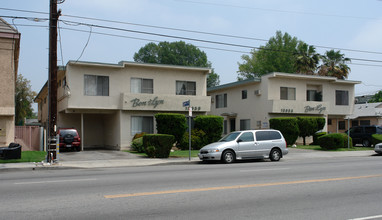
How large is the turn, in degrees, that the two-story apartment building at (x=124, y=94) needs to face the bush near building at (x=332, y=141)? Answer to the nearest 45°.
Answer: approximately 90° to its left

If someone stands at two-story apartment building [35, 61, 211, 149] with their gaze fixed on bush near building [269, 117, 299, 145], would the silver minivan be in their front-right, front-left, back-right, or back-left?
front-right

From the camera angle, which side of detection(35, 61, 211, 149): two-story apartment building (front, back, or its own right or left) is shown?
front

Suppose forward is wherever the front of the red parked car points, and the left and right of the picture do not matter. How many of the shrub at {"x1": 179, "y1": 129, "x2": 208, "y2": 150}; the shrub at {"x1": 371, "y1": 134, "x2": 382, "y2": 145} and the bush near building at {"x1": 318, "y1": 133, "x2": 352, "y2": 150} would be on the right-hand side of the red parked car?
3

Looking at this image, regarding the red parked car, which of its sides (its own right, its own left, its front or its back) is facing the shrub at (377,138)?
right

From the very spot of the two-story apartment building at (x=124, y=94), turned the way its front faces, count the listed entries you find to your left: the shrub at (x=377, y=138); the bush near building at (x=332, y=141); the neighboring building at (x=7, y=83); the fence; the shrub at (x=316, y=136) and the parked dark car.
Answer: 4

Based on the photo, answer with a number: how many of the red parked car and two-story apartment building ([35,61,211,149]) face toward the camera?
1

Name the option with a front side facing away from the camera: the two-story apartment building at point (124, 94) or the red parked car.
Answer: the red parked car

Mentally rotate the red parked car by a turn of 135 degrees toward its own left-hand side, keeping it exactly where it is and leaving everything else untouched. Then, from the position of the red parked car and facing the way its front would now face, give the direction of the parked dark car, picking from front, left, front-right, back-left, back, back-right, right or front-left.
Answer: back-left

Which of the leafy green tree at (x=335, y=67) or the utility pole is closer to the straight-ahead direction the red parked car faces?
the leafy green tree

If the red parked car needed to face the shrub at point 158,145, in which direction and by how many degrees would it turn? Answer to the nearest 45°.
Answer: approximately 135° to its right

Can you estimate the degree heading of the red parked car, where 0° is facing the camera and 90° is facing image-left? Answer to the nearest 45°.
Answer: approximately 180°

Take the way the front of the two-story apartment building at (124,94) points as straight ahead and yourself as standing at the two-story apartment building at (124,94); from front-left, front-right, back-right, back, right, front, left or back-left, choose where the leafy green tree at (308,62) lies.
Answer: back-left

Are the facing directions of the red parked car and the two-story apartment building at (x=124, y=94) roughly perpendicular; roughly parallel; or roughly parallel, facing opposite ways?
roughly parallel, facing opposite ways
